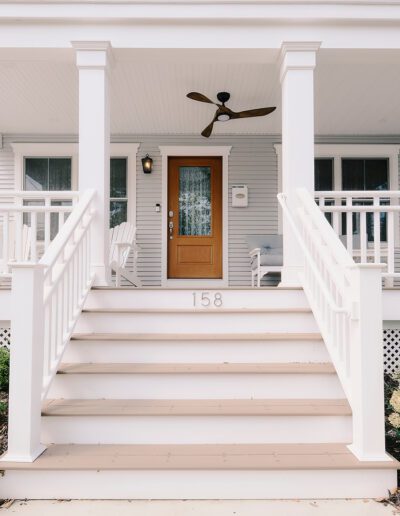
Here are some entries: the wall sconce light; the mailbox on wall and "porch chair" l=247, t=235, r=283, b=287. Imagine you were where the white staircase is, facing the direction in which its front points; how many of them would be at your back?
3

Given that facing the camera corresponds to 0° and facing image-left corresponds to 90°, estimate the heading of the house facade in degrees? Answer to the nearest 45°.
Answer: approximately 0°

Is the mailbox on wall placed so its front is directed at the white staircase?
yes

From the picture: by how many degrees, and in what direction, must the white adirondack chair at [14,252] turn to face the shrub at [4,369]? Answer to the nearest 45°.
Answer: approximately 45° to its left

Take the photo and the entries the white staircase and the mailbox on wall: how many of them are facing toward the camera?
2

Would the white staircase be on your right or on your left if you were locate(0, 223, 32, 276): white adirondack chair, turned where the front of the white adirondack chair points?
on your left
